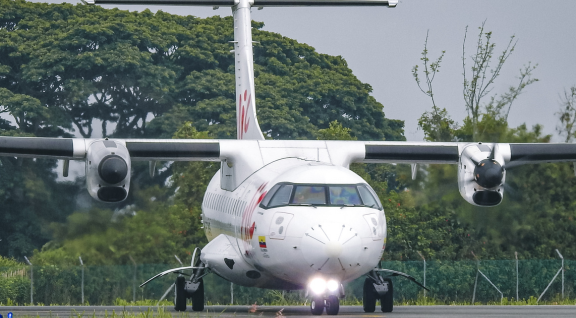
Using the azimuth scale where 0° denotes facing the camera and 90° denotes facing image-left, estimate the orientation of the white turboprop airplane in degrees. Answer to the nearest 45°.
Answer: approximately 0°

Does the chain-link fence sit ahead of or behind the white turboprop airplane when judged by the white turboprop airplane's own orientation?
behind
